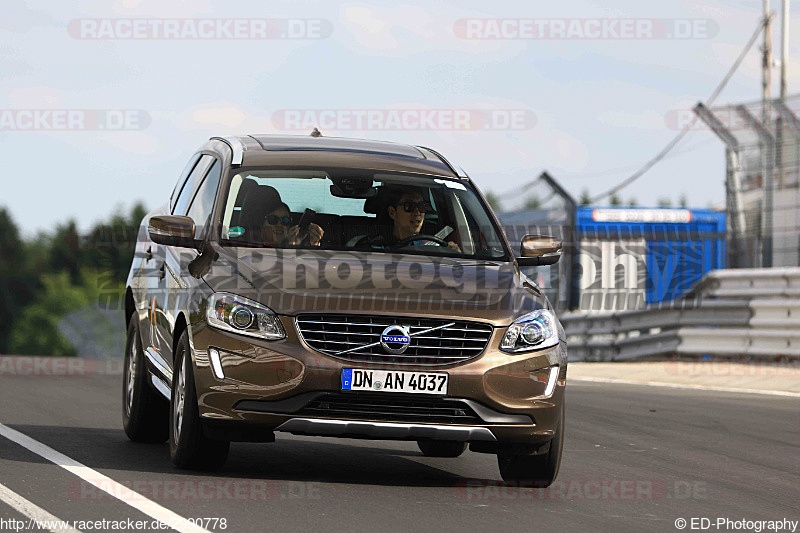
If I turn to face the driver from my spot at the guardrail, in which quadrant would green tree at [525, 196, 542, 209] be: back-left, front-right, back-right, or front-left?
back-right

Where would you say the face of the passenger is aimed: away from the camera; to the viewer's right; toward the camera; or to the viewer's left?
toward the camera

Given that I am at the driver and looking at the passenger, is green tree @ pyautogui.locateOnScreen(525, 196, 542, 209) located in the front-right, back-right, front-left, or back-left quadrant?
back-right

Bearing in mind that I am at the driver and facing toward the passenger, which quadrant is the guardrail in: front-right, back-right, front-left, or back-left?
back-right

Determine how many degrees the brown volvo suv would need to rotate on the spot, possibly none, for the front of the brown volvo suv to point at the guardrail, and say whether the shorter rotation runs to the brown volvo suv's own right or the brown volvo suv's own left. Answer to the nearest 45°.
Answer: approximately 135° to the brown volvo suv's own left

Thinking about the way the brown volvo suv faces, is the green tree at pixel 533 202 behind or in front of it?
behind

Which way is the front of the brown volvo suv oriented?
toward the camera
